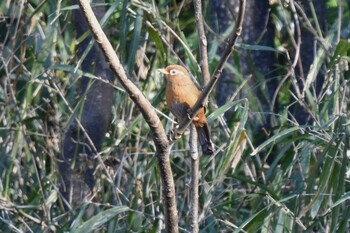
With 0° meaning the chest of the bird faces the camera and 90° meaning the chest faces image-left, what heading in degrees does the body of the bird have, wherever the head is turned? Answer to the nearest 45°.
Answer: approximately 45°

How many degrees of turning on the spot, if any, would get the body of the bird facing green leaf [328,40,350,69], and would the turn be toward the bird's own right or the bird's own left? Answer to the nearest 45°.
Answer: approximately 135° to the bird's own left
